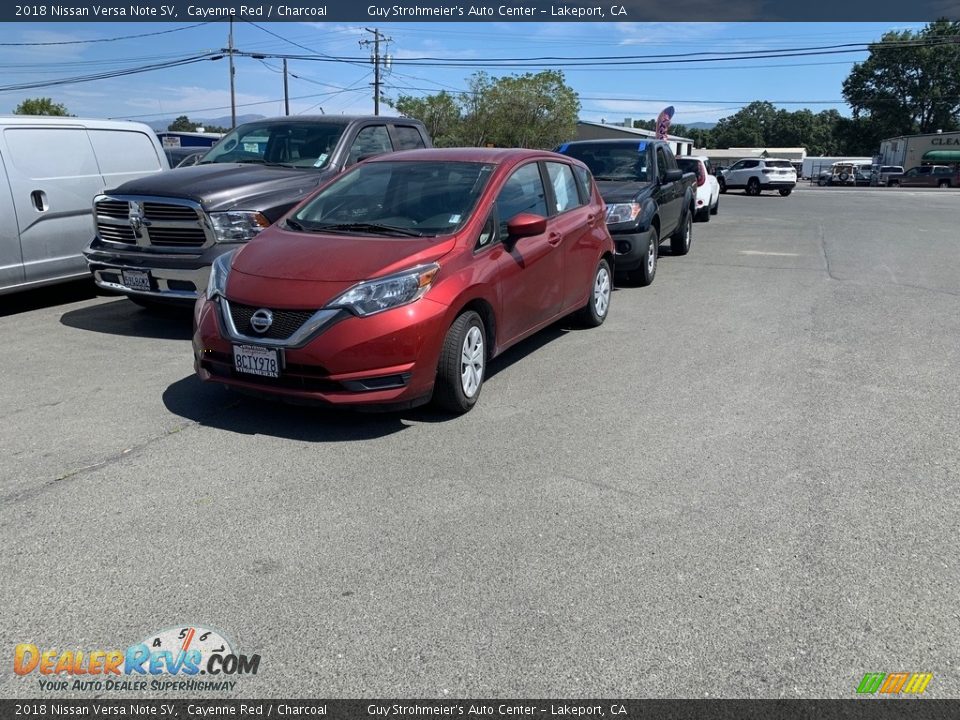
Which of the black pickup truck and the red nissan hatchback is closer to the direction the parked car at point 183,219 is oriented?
the red nissan hatchback

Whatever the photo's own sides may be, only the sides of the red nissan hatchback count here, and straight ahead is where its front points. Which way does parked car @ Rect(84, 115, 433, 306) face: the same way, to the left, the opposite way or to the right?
the same way

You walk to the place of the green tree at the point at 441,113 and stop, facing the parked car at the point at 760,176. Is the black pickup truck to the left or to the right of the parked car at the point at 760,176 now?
right

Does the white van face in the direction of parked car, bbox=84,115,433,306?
no

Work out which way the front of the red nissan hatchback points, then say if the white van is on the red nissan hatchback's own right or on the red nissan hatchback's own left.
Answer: on the red nissan hatchback's own right

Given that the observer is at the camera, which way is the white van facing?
facing the viewer and to the left of the viewer

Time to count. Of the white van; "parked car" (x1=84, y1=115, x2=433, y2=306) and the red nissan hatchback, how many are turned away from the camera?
0

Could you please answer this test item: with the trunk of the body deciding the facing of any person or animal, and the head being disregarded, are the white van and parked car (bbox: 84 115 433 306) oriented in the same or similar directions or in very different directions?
same or similar directions

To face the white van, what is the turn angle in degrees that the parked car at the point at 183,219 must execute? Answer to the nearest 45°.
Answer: approximately 90° to its right

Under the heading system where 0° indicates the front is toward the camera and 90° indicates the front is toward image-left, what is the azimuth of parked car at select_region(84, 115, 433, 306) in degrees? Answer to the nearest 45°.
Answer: approximately 45°

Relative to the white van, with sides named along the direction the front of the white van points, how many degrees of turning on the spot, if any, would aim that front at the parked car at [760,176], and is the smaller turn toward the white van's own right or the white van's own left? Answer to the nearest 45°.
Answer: approximately 180°

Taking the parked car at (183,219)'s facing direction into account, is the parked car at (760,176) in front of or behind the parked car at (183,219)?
behind

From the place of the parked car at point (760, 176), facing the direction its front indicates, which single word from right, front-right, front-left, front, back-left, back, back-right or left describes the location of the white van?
back-left

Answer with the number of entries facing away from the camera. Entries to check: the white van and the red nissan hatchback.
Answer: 0

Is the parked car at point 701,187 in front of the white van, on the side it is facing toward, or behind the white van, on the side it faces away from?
behind

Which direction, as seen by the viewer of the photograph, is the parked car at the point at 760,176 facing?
facing away from the viewer and to the left of the viewer

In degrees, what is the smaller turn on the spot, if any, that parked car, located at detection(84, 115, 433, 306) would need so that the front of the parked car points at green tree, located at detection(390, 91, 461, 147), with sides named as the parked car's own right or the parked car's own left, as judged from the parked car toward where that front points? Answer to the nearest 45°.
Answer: approximately 135° to the parked car's own right
